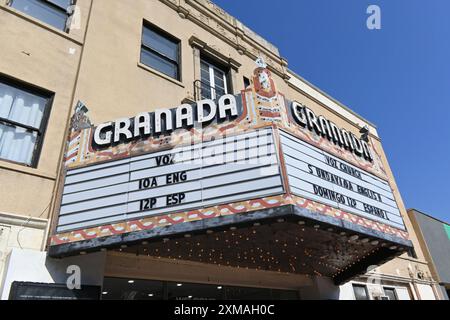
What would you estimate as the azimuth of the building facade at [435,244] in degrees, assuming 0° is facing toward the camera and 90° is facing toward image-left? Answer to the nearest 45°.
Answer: approximately 315°

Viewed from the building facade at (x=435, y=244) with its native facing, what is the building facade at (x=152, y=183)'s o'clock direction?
the building facade at (x=152, y=183) is roughly at 2 o'clock from the building facade at (x=435, y=244).

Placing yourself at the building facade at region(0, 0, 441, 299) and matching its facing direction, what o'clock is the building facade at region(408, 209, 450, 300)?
the building facade at region(408, 209, 450, 300) is roughly at 9 o'clock from the building facade at region(0, 0, 441, 299).

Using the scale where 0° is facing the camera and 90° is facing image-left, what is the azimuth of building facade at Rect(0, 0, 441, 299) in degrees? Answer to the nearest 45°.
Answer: approximately 315°
